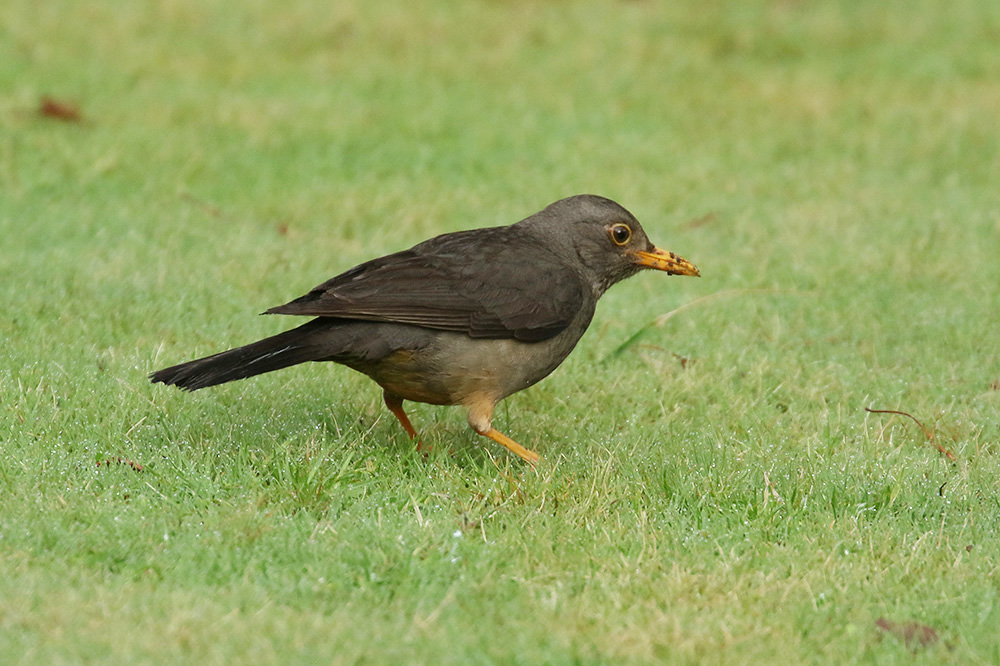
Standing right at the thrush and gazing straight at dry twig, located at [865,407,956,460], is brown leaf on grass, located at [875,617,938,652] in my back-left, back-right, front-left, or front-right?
front-right

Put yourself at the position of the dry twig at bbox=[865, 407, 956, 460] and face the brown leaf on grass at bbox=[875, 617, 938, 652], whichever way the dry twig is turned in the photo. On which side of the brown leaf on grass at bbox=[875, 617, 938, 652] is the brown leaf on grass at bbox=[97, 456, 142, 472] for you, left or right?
right

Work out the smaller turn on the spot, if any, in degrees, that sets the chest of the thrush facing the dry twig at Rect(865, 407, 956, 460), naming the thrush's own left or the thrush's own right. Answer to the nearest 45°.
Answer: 0° — it already faces it

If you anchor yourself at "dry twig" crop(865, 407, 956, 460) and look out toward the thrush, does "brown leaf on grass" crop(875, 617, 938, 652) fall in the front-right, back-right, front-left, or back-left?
front-left

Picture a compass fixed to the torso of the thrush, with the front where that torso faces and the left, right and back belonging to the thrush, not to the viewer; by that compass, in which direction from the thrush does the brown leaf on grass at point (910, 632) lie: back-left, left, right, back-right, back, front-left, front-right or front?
front-right

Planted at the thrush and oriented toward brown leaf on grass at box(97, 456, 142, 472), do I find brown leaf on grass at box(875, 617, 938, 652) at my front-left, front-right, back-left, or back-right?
back-left

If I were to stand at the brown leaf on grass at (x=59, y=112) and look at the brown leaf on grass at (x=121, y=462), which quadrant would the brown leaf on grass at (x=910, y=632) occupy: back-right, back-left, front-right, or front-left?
front-left

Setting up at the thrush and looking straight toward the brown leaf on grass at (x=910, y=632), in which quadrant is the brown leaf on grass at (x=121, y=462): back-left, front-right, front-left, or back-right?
back-right

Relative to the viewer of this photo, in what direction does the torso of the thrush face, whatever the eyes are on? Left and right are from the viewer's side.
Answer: facing to the right of the viewer

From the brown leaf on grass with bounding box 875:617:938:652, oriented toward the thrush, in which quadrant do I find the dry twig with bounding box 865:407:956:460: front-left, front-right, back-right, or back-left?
front-right

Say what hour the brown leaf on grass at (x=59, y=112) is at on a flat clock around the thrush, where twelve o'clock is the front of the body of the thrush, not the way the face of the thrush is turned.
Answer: The brown leaf on grass is roughly at 8 o'clock from the thrush.

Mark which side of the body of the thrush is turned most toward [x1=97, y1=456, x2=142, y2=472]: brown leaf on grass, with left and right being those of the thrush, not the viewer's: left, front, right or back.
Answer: back
